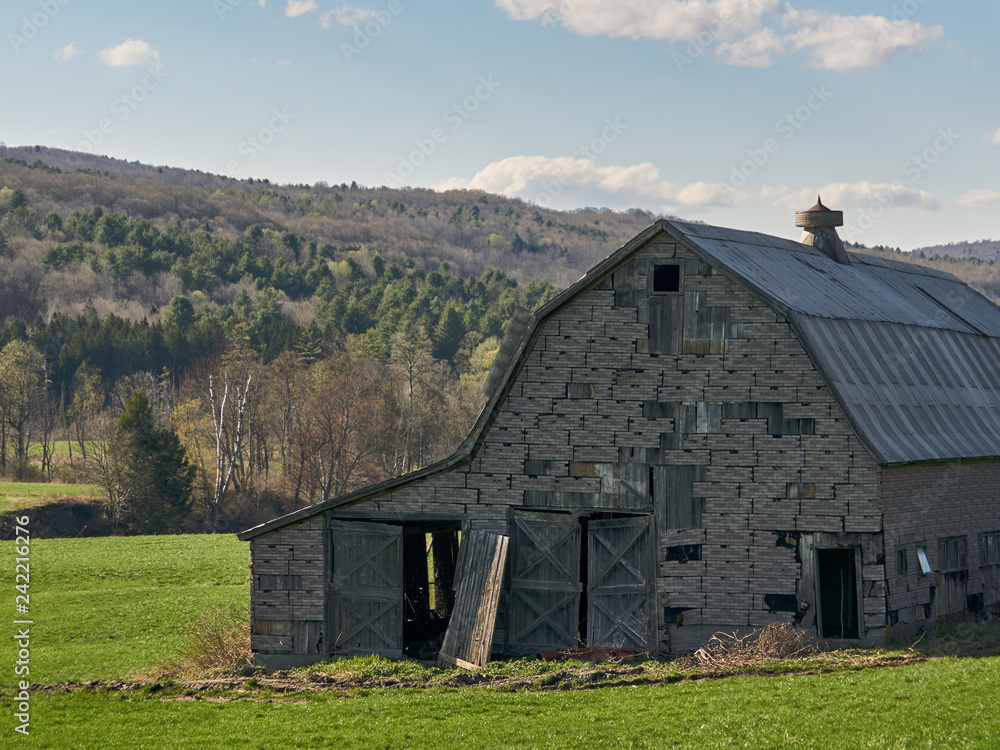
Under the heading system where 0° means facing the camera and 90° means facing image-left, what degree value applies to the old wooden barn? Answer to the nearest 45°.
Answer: approximately 45°
